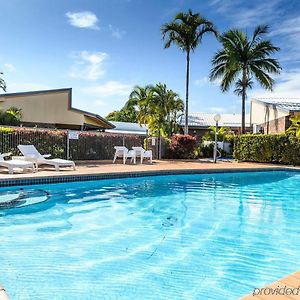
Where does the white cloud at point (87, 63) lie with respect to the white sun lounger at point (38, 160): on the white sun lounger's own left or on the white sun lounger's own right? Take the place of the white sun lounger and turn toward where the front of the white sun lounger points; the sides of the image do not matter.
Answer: on the white sun lounger's own left

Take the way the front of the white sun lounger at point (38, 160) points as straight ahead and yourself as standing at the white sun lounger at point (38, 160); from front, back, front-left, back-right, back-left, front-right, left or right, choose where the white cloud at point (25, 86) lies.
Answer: back-left

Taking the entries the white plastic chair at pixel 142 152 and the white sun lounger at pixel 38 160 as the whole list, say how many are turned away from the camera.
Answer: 0

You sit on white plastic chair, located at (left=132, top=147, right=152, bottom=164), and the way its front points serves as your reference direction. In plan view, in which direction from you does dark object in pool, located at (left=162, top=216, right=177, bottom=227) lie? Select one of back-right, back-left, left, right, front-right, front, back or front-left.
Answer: front-right

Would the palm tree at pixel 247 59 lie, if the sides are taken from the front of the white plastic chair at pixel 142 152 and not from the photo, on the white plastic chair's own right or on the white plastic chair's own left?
on the white plastic chair's own left

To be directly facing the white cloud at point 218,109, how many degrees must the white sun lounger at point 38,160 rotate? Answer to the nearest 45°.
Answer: approximately 90° to its left

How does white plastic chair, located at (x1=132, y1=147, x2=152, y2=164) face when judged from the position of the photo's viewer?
facing the viewer and to the right of the viewer

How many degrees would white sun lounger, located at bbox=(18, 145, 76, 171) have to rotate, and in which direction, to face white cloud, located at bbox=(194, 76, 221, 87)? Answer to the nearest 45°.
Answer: approximately 90° to its left

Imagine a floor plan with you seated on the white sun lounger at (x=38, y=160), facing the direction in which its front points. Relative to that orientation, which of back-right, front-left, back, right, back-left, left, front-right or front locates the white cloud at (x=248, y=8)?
front-left

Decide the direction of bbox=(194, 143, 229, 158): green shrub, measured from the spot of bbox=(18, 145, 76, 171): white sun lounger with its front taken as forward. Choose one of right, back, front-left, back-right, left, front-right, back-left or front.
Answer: left
